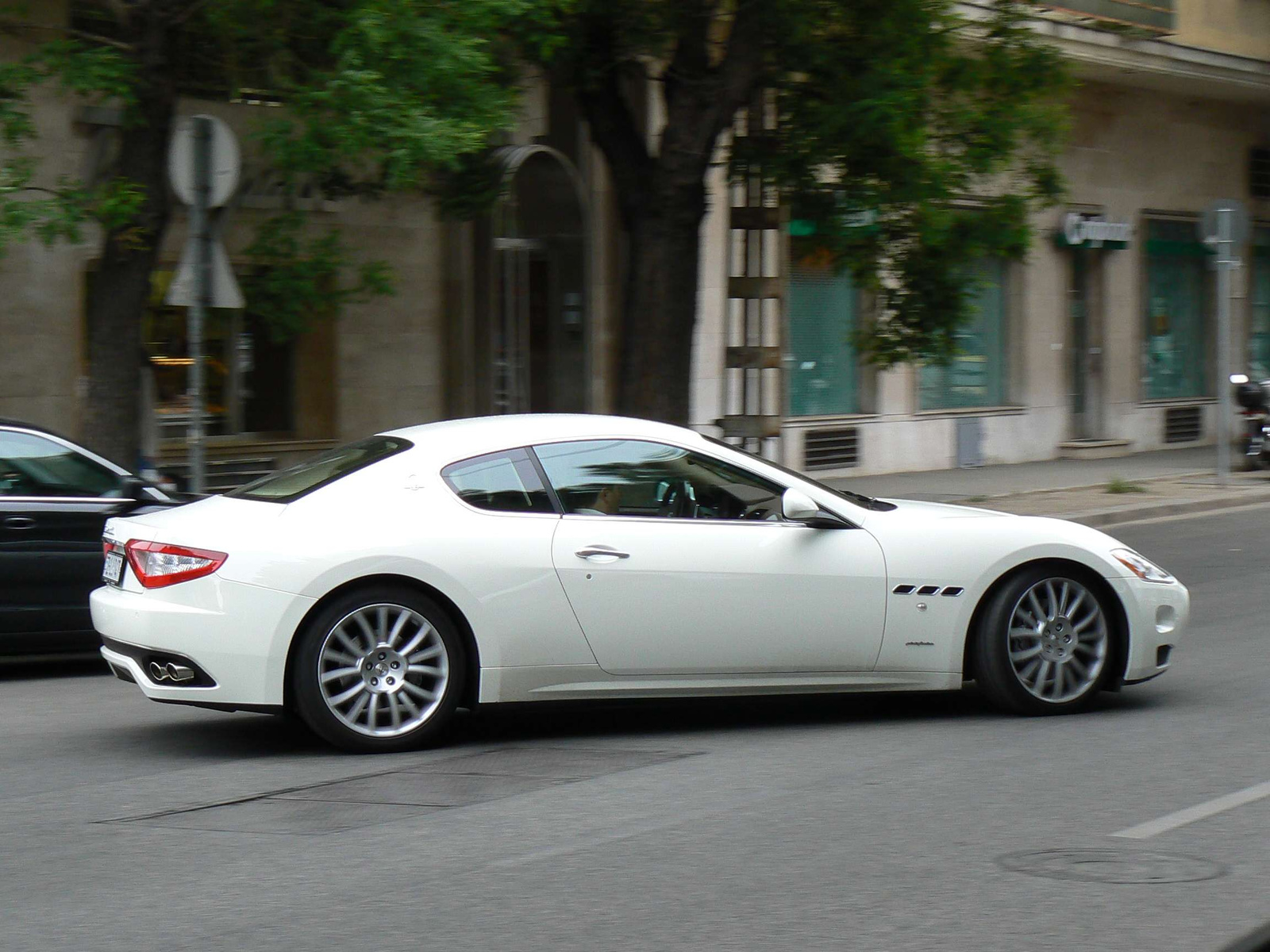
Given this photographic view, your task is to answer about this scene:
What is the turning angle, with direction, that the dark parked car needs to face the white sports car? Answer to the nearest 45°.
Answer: approximately 45° to its right

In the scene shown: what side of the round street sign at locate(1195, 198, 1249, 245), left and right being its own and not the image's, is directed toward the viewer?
back

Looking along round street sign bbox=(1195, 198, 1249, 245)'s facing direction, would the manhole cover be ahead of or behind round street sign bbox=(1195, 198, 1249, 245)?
behind

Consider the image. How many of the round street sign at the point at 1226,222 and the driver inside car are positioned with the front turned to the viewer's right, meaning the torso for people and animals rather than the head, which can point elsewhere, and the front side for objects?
1

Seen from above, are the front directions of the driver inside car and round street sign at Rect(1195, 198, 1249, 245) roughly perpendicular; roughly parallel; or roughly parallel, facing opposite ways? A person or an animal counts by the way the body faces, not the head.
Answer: roughly perpendicular

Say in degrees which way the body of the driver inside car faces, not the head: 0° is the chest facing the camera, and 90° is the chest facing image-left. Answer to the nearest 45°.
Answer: approximately 270°

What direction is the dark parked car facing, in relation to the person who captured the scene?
facing to the right of the viewer

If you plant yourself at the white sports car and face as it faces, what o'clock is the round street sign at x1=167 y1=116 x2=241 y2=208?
The round street sign is roughly at 8 o'clock from the white sports car.

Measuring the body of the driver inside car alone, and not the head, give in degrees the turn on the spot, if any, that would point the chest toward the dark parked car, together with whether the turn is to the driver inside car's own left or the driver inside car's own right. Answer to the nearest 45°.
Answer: approximately 135° to the driver inside car's own left

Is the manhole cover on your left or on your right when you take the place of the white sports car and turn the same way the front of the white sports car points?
on your right

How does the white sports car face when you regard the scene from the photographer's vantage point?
facing to the right of the viewer

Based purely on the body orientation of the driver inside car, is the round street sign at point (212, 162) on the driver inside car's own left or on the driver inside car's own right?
on the driver inside car's own left
